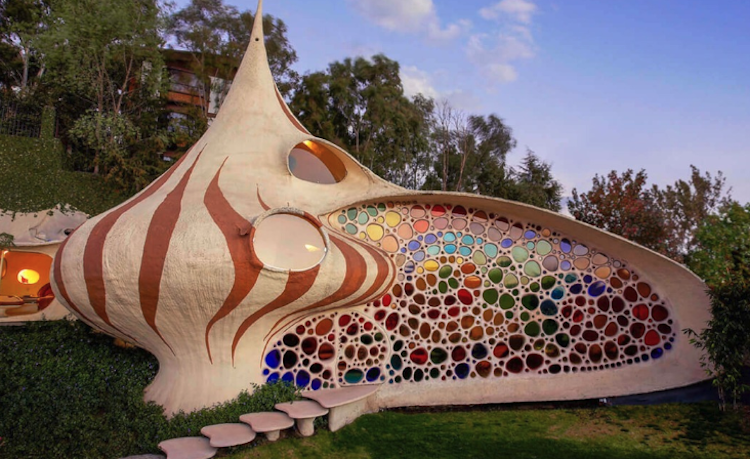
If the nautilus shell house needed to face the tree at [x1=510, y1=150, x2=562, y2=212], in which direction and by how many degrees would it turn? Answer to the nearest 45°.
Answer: approximately 135° to its left

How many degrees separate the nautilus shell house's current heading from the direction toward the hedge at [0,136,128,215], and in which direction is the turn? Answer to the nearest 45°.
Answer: approximately 135° to its right

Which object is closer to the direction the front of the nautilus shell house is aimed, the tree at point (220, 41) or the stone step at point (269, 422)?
the stone step

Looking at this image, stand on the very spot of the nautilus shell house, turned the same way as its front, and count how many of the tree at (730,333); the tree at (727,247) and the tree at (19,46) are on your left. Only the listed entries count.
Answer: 2

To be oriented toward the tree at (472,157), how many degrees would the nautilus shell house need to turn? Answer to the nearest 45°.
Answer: approximately 180°

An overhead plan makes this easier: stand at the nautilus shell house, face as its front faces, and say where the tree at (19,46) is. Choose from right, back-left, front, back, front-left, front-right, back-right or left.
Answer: back-right

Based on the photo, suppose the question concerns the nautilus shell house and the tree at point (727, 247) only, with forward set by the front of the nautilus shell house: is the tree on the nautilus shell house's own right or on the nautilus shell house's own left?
on the nautilus shell house's own left

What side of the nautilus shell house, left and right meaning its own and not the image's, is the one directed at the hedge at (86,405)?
right

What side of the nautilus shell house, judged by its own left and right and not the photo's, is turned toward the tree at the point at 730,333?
left

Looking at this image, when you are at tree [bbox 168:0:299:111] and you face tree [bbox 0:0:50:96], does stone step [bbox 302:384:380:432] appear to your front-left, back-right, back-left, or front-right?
back-left

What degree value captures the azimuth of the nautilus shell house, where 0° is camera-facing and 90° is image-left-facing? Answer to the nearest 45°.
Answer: approximately 0°
